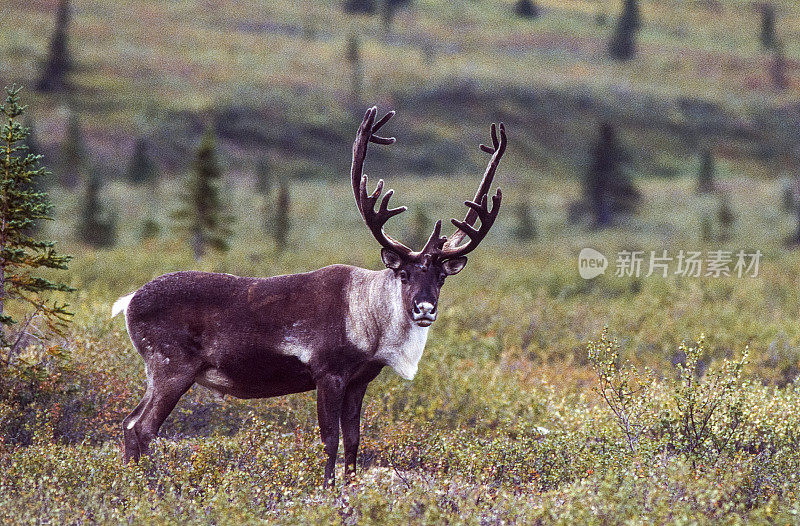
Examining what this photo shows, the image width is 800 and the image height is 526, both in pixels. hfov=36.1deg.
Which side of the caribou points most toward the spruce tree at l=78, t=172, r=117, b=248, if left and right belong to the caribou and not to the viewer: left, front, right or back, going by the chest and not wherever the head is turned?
left

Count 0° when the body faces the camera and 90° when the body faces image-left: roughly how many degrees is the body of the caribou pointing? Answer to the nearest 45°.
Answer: approximately 270°

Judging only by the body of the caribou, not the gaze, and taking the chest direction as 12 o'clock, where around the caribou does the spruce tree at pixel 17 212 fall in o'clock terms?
The spruce tree is roughly at 7 o'clock from the caribou.

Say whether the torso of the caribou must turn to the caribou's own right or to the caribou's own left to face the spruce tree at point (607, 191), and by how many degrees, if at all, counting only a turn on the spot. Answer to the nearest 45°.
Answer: approximately 90° to the caribou's own left

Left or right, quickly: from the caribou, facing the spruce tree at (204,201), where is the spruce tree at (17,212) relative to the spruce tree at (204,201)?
left
